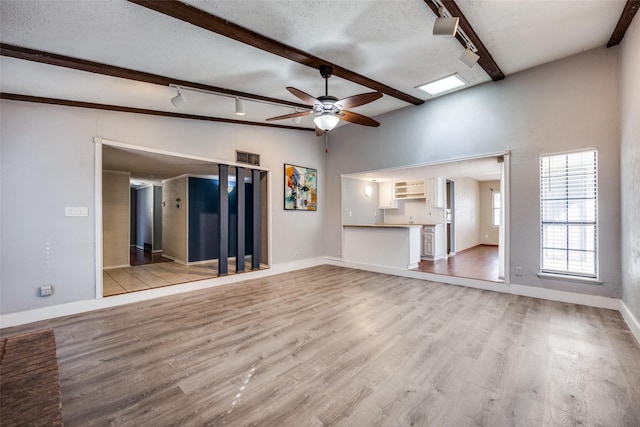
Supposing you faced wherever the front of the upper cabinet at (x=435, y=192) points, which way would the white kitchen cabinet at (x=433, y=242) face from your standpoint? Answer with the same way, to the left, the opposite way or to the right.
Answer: the same way

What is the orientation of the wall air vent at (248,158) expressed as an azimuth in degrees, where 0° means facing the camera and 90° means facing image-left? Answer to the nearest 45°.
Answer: approximately 315°

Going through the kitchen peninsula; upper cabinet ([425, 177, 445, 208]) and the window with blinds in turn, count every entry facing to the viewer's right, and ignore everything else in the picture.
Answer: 0

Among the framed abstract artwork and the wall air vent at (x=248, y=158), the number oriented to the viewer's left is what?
0

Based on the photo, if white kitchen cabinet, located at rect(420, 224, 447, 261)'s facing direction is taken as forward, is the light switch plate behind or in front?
in front

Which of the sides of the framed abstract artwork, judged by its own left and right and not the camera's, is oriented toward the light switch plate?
right

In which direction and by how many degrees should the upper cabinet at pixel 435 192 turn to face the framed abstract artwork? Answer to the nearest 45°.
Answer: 0° — it already faces it

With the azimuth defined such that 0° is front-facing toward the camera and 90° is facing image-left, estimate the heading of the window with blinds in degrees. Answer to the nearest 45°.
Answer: approximately 45°

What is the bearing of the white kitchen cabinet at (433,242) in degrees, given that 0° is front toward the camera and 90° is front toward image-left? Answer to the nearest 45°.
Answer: approximately 45°

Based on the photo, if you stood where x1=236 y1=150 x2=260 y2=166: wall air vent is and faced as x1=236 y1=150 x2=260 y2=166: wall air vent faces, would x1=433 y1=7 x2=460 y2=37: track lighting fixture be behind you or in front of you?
in front

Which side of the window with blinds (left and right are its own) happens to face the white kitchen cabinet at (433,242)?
right

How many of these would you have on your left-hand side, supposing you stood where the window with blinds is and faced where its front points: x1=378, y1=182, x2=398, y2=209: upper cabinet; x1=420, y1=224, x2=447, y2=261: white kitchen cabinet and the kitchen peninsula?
0

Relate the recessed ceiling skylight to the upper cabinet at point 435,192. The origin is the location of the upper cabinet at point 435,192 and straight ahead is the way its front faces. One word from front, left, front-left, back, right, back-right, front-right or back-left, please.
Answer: front-left

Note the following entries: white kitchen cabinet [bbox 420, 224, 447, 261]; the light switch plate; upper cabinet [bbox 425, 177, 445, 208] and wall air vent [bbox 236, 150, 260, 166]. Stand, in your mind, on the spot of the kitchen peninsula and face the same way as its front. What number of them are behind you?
2
